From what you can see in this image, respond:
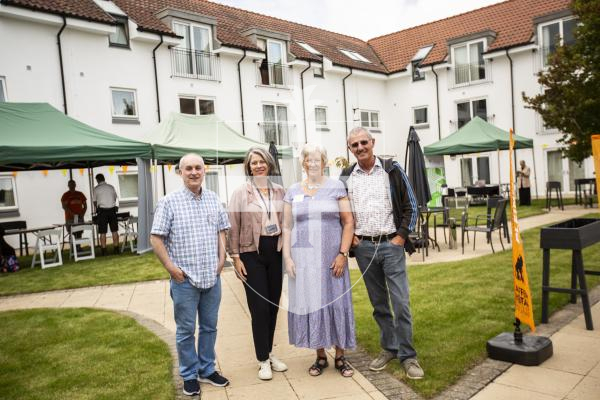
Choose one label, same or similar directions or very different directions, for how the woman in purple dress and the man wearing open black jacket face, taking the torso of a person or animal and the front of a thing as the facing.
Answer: same or similar directions

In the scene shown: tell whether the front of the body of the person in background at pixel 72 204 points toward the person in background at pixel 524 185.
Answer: no

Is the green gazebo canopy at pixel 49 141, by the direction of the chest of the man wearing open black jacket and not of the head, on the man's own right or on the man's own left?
on the man's own right

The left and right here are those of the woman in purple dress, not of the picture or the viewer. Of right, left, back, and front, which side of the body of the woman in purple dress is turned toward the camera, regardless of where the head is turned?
front

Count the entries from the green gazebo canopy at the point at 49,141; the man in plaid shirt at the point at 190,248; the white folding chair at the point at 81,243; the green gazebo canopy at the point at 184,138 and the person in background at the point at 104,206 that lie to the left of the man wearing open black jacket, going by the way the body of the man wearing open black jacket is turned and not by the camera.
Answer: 0

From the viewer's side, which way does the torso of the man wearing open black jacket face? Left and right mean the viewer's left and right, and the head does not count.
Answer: facing the viewer

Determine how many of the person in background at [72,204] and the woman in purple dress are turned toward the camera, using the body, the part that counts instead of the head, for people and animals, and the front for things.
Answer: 2

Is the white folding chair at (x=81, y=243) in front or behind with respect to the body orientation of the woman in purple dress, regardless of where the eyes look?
behind

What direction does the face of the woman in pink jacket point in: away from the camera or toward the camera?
toward the camera

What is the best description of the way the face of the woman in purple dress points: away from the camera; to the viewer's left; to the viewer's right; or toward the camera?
toward the camera
